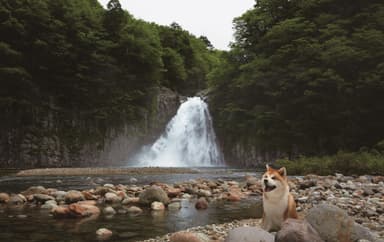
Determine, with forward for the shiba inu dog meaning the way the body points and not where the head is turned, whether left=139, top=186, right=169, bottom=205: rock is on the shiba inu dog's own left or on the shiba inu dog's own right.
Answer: on the shiba inu dog's own right

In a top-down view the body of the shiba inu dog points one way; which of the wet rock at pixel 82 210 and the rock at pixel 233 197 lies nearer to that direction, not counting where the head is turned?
the wet rock

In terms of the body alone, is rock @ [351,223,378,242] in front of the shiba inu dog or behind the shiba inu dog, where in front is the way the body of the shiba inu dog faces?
behind

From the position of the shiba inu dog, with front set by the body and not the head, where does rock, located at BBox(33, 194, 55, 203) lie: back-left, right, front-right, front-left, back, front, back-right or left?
right

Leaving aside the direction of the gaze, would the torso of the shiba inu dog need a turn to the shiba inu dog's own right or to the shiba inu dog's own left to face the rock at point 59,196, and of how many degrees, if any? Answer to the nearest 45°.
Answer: approximately 90° to the shiba inu dog's own right

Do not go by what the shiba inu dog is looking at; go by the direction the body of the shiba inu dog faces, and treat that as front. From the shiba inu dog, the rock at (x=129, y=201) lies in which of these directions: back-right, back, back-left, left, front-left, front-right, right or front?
right

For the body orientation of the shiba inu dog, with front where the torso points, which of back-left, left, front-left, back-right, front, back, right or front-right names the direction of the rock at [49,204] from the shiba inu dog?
right

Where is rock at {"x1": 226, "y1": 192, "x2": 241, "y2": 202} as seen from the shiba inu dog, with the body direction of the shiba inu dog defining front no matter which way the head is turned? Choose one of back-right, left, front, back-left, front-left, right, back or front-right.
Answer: back-right

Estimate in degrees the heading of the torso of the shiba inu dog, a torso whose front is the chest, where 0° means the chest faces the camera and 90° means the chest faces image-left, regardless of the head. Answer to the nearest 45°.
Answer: approximately 45°

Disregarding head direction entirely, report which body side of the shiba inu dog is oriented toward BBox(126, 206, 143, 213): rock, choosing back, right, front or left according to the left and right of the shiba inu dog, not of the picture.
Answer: right
